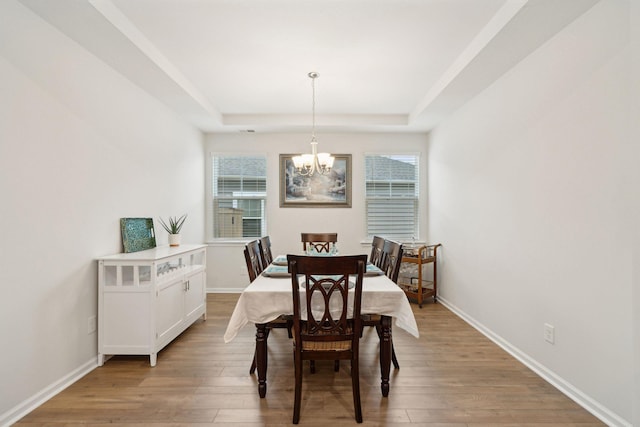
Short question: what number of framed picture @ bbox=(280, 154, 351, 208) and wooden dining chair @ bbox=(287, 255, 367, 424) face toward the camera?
1

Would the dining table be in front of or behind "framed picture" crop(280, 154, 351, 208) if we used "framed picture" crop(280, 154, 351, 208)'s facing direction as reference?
in front

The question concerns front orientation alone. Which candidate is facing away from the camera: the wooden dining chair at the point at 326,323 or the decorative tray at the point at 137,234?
the wooden dining chair

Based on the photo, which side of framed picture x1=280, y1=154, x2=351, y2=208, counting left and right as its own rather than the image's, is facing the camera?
front

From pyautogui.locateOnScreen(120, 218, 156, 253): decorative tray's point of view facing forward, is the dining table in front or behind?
in front

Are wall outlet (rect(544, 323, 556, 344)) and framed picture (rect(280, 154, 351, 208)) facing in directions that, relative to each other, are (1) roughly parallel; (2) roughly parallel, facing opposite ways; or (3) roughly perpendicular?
roughly perpendicular

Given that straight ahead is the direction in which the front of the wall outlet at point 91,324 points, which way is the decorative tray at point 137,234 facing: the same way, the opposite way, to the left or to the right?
the same way

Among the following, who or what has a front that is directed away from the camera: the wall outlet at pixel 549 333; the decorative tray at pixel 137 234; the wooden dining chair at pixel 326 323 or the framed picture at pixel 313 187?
the wooden dining chair

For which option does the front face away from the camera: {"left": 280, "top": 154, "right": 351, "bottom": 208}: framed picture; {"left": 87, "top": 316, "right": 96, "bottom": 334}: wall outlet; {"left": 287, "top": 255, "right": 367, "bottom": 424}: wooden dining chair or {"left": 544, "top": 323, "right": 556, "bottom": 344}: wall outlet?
the wooden dining chair

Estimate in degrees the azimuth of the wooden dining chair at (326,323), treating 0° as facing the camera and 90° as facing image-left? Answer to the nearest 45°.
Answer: approximately 180°

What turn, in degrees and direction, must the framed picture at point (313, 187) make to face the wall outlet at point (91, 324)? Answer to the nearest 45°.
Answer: approximately 45° to its right

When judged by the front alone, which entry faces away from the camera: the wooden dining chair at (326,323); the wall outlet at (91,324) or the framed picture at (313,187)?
the wooden dining chair

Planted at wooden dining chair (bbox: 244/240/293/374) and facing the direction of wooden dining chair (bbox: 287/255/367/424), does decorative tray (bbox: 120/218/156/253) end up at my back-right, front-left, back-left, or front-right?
back-right

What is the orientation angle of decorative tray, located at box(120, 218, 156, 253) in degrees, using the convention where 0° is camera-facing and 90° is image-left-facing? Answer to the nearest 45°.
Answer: approximately 315°

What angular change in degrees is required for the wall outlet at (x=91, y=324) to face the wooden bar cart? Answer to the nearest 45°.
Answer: approximately 45° to its left

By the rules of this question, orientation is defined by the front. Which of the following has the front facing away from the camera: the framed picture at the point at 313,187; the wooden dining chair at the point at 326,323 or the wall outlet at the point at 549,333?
the wooden dining chair
